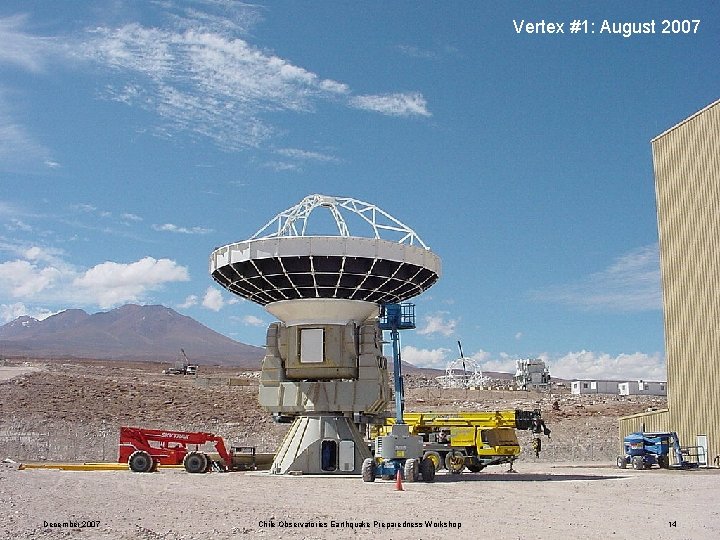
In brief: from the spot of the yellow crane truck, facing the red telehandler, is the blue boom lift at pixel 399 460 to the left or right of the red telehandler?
left

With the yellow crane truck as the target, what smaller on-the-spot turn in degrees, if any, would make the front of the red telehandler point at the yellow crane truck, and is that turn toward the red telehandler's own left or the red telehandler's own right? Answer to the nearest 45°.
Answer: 0° — it already faces it

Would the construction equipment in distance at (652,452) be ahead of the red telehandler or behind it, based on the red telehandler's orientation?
ahead

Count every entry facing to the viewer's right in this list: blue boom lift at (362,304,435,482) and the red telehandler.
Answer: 1

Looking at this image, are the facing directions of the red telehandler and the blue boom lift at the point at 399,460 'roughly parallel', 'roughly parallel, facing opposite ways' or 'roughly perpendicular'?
roughly perpendicular

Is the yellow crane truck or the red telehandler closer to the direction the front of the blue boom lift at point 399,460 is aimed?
the yellow crane truck

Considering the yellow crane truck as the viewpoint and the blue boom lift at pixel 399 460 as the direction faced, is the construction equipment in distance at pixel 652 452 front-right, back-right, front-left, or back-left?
back-left

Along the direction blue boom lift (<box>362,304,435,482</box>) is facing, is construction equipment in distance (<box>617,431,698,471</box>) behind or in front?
in front

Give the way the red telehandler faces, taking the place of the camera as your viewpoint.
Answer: facing to the right of the viewer
